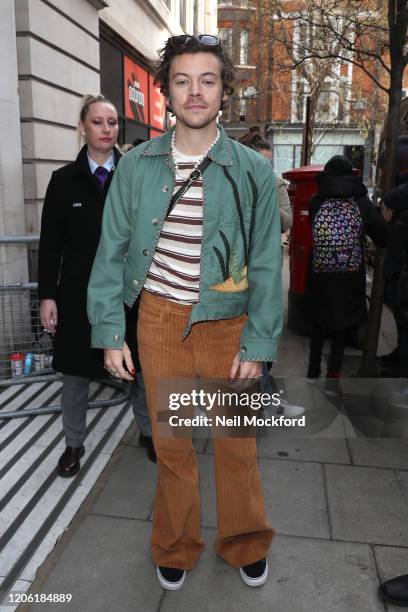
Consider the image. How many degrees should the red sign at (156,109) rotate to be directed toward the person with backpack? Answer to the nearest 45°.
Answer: approximately 45° to its right

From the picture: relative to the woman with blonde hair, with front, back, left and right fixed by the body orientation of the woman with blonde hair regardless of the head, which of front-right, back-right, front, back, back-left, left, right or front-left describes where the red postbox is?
back-left

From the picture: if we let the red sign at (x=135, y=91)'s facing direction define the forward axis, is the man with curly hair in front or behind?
in front

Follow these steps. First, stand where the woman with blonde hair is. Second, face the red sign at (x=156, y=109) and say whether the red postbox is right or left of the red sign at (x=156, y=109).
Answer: right

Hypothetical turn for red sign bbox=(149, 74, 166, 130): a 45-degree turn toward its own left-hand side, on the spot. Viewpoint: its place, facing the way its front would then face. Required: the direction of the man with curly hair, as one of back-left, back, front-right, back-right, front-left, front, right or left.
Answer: right

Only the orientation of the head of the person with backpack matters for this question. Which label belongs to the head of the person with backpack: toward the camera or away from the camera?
away from the camera

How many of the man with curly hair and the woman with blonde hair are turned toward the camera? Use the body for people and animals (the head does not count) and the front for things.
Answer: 2

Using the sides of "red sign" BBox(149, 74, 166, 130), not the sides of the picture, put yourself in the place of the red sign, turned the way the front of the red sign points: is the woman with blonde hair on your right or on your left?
on your right

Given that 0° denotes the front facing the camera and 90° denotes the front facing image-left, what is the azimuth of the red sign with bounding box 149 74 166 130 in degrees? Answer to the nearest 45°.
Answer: approximately 315°

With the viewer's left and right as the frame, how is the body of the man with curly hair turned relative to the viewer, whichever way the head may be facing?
facing the viewer

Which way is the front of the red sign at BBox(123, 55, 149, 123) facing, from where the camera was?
facing the viewer and to the right of the viewer

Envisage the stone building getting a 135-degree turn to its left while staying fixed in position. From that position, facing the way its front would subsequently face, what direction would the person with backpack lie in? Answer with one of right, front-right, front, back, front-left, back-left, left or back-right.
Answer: back-right

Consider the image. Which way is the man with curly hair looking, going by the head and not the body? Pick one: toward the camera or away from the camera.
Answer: toward the camera

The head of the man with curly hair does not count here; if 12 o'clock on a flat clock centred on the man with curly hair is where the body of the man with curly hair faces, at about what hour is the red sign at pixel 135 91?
The red sign is roughly at 6 o'clock from the man with curly hair.
